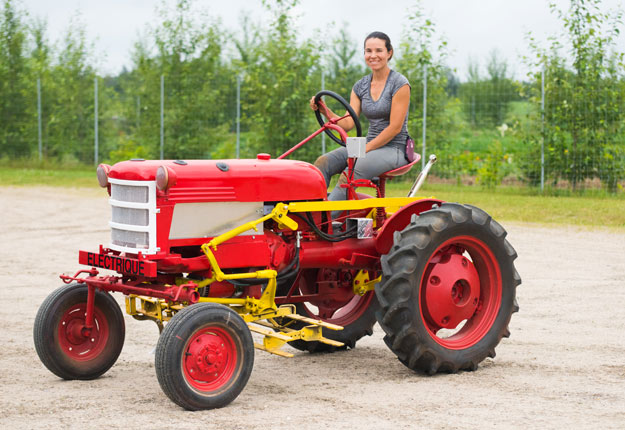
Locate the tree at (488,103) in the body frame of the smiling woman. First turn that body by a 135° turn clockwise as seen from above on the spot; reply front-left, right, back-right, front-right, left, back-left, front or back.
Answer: front

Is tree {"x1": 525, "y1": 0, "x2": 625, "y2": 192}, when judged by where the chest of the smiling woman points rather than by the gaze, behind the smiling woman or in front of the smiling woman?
behind

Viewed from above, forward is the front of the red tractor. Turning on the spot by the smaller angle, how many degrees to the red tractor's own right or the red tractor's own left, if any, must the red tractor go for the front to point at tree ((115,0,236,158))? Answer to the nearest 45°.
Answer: approximately 135° to the red tractor's own right

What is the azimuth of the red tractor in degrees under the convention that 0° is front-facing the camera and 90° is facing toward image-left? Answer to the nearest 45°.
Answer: approximately 45°

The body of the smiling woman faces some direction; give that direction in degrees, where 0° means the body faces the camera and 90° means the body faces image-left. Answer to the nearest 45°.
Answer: approximately 45°

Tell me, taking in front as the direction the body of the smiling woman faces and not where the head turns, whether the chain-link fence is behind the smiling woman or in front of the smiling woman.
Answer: behind

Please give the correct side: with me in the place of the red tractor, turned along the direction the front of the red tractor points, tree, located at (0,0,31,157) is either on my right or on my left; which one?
on my right
